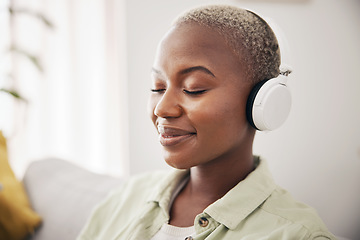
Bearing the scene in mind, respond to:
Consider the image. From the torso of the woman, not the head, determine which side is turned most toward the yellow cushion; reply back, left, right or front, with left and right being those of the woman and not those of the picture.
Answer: right

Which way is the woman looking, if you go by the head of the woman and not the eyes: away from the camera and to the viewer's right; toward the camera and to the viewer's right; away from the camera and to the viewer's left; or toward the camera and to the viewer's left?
toward the camera and to the viewer's left
